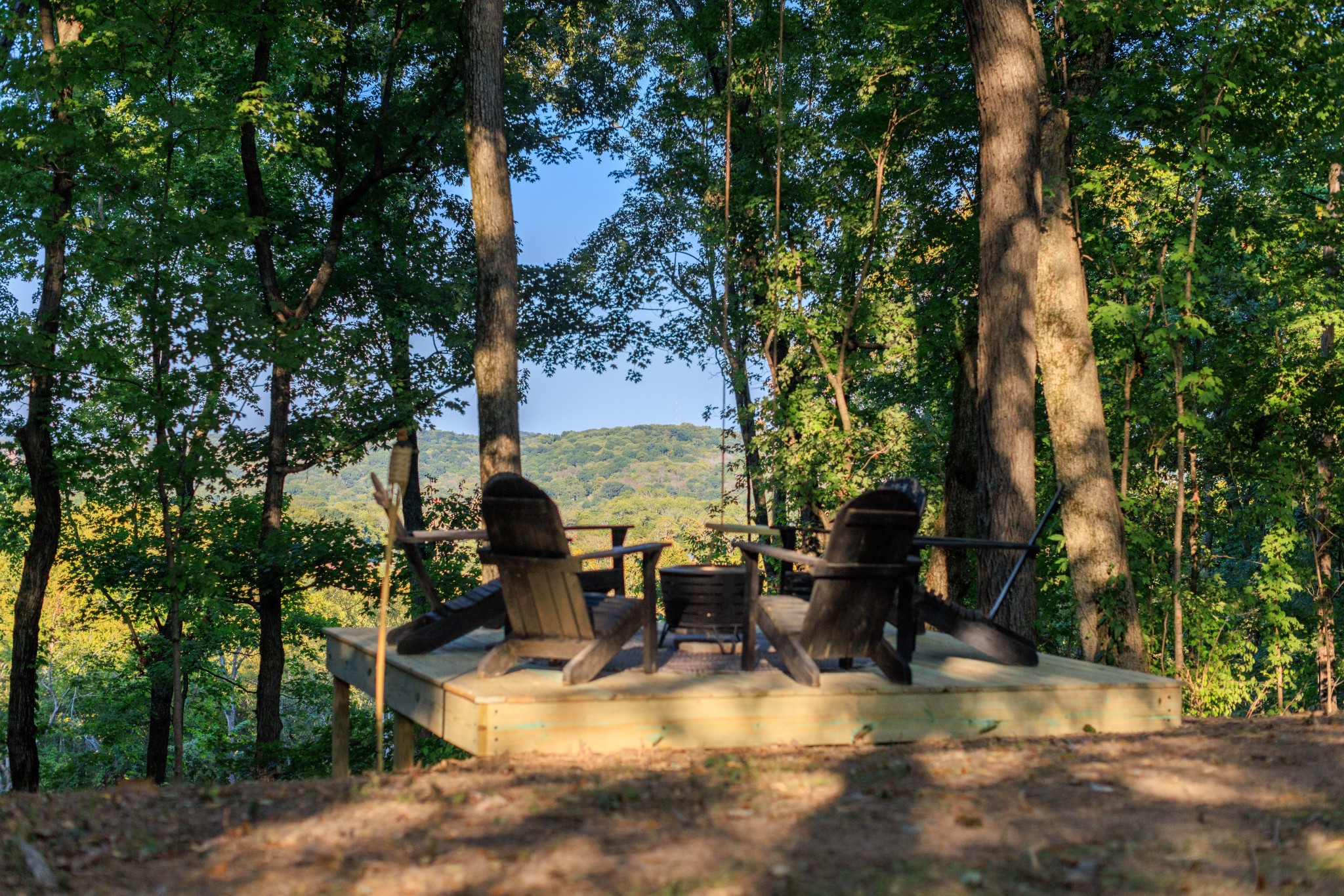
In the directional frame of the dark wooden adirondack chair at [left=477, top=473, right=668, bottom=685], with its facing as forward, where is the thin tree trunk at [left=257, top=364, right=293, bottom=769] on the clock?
The thin tree trunk is roughly at 10 o'clock from the dark wooden adirondack chair.

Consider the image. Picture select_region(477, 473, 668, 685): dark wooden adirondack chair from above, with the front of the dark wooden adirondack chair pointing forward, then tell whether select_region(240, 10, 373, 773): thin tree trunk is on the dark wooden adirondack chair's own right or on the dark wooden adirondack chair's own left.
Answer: on the dark wooden adirondack chair's own left

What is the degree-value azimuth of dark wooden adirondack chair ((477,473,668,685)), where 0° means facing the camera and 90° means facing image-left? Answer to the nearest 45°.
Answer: approximately 225°

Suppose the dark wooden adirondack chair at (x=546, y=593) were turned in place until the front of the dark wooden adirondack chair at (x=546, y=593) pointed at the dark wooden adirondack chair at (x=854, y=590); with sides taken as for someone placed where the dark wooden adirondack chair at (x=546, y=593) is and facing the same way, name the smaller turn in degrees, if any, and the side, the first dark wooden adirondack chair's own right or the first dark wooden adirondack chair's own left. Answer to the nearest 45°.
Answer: approximately 45° to the first dark wooden adirondack chair's own right

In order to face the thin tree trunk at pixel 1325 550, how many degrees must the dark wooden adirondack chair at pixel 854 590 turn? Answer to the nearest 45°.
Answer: approximately 90° to its right

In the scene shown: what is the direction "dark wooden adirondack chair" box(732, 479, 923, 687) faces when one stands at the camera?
facing away from the viewer and to the left of the viewer
